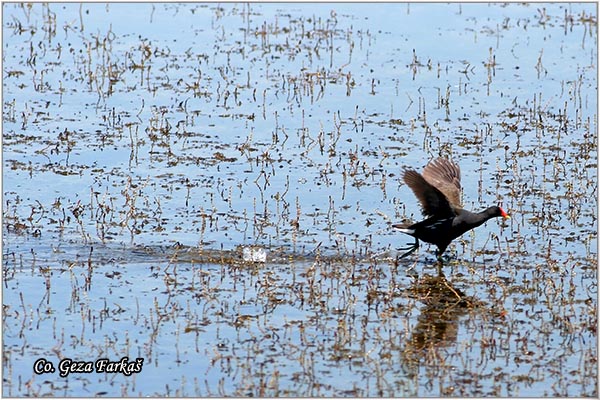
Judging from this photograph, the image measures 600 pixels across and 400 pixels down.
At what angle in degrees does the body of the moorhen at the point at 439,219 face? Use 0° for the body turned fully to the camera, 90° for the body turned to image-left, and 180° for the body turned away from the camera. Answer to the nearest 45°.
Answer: approximately 270°
